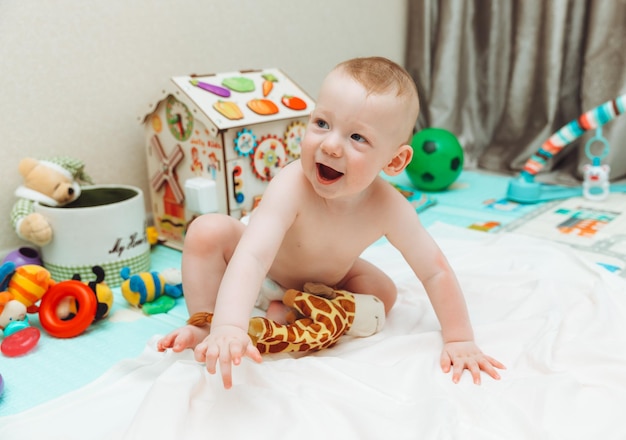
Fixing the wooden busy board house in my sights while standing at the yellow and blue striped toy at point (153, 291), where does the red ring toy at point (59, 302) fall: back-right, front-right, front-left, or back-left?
back-left

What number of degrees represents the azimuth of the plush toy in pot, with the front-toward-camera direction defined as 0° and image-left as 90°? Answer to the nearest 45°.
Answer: approximately 315°

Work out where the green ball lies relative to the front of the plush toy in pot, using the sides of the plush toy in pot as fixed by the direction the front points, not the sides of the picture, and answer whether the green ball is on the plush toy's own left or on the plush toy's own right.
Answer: on the plush toy's own left

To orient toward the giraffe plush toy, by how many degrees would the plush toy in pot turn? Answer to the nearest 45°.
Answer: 0° — it already faces it

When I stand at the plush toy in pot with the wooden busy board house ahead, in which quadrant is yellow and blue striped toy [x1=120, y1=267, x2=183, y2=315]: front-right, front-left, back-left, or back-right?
front-right

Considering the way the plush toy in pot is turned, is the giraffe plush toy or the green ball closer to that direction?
the giraffe plush toy
